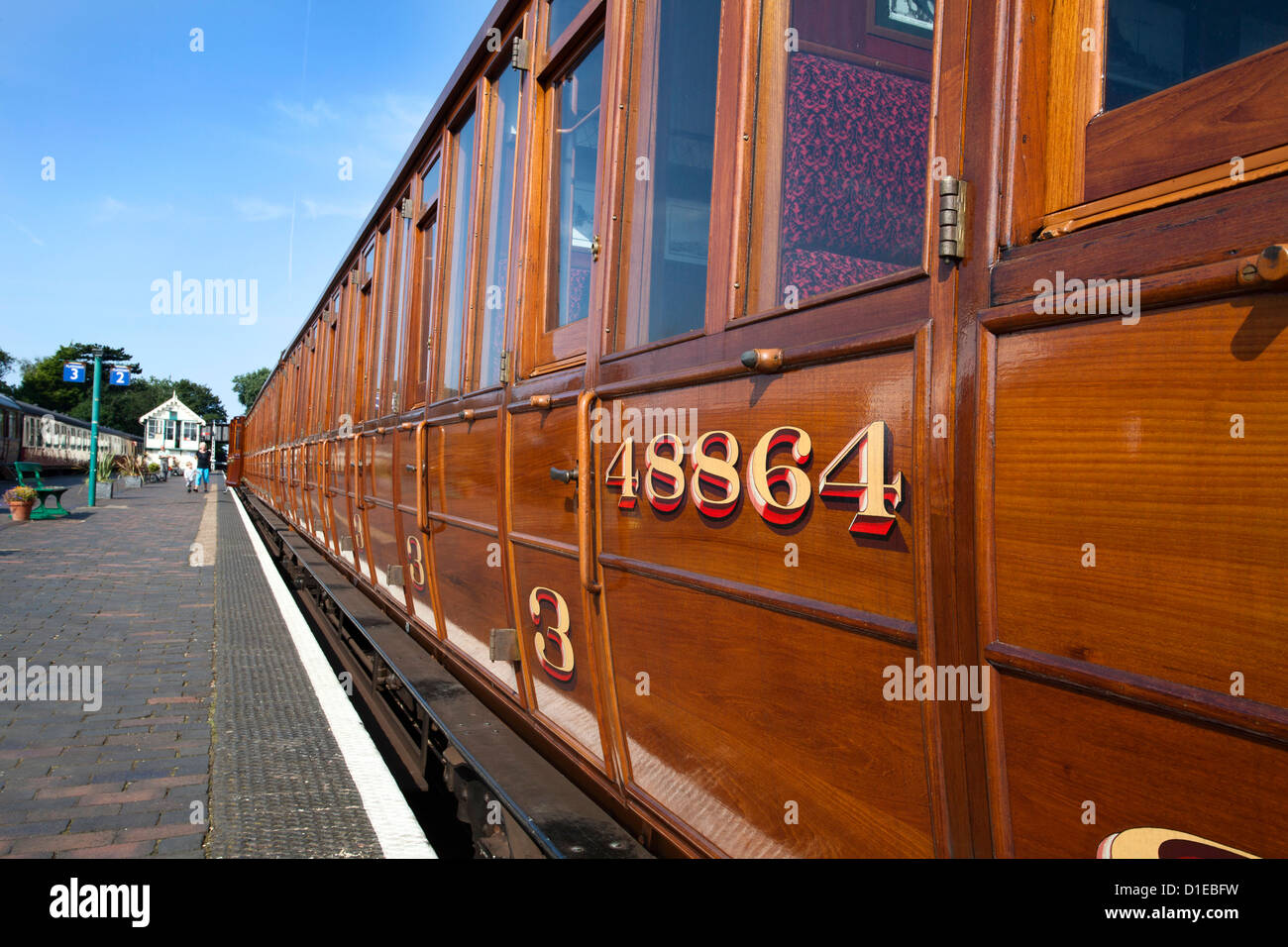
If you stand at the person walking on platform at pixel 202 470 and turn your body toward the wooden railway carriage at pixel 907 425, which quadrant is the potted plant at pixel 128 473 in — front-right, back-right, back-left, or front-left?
back-right

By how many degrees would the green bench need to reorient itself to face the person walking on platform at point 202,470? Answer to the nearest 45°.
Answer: approximately 90° to its left

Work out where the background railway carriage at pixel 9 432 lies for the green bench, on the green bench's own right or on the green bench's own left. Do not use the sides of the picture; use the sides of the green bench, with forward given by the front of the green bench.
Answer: on the green bench's own left

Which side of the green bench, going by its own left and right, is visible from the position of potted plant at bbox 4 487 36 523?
right

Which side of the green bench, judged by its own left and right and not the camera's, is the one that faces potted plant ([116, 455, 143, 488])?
left

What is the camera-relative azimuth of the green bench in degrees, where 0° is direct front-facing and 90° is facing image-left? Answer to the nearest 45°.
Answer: approximately 270°
